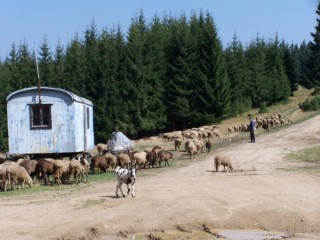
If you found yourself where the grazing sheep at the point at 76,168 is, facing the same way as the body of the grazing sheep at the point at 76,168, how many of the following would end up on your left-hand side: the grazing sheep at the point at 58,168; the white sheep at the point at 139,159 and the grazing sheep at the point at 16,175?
1

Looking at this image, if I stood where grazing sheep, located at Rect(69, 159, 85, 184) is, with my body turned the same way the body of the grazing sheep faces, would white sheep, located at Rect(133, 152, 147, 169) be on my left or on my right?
on my left

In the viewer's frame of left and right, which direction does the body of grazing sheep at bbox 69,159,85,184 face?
facing the viewer and to the right of the viewer

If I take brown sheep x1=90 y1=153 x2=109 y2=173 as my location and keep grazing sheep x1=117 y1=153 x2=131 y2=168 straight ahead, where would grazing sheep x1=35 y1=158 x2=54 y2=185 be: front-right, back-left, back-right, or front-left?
back-right

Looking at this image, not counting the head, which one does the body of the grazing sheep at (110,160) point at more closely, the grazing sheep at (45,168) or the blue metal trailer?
the grazing sheep

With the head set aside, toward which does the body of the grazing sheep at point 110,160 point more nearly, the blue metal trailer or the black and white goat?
the black and white goat

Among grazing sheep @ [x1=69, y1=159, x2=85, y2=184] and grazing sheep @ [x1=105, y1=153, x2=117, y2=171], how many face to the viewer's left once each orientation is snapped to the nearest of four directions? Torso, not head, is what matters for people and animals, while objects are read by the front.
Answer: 0
